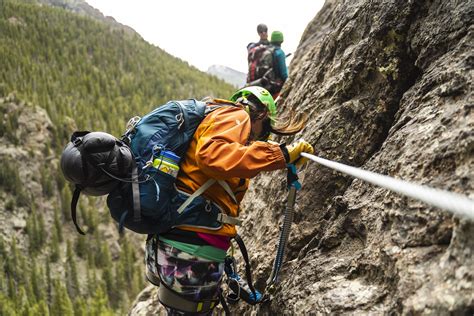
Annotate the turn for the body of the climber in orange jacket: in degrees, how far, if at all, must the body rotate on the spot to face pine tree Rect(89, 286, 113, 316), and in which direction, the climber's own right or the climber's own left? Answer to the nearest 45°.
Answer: approximately 90° to the climber's own left

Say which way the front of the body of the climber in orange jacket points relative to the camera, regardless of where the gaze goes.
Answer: to the viewer's right

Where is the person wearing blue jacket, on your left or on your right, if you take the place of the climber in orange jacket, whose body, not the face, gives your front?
on your left

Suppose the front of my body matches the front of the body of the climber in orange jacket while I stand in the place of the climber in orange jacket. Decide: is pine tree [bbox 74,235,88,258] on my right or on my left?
on my left

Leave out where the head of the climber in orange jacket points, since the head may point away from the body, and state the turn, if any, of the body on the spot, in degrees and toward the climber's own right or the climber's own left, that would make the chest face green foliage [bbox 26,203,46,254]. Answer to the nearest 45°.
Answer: approximately 135° to the climber's own left

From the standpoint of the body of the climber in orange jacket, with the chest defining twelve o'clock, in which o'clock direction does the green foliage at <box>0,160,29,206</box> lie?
The green foliage is roughly at 8 o'clock from the climber in orange jacket.

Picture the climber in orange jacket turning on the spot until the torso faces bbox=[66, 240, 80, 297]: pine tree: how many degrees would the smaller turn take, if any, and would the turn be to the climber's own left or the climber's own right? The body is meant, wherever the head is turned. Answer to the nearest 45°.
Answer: approximately 90° to the climber's own left
